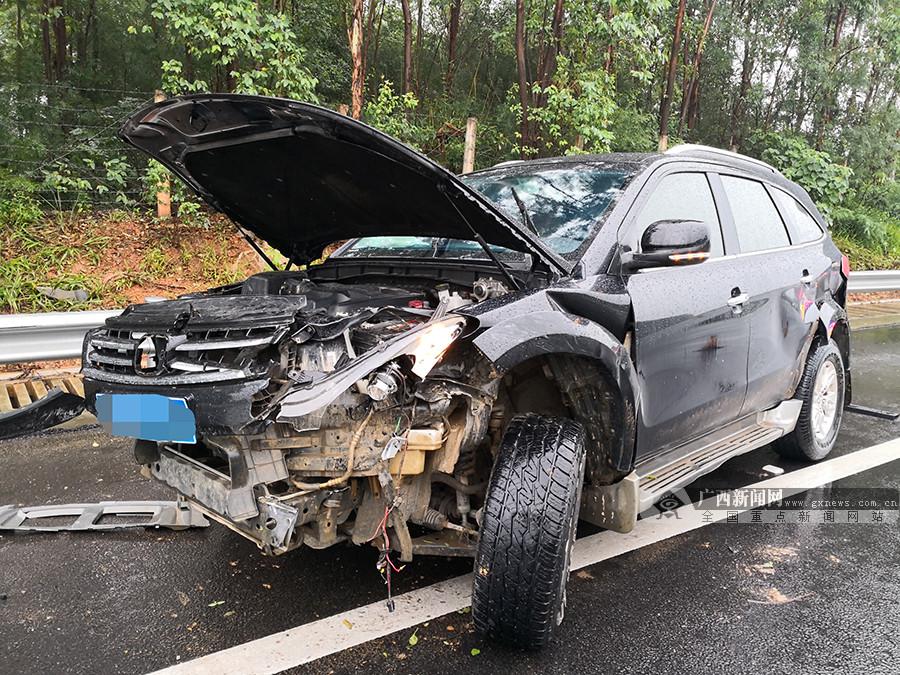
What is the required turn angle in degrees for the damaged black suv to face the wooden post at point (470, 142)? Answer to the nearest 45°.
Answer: approximately 135° to its right

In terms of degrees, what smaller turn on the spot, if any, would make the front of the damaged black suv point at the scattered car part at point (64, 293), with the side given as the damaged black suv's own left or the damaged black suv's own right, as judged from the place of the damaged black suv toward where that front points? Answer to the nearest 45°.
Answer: approximately 90° to the damaged black suv's own right

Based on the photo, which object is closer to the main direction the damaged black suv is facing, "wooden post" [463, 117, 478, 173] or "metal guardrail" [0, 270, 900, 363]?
the metal guardrail

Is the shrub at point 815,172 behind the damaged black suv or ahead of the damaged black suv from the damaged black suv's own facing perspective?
behind

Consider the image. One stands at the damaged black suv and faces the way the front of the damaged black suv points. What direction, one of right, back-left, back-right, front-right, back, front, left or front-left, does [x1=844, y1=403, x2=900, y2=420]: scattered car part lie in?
back

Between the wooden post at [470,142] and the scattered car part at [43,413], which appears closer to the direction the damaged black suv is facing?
the scattered car part

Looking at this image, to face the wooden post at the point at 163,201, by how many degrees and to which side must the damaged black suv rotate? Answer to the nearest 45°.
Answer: approximately 90° to its right

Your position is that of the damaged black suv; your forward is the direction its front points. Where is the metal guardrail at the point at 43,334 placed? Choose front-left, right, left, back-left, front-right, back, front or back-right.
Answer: right

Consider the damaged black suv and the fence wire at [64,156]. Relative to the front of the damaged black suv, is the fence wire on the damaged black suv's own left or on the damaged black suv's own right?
on the damaged black suv's own right

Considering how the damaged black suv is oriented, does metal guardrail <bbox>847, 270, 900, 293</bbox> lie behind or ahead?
behind

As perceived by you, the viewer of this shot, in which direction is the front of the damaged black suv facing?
facing the viewer and to the left of the viewer
